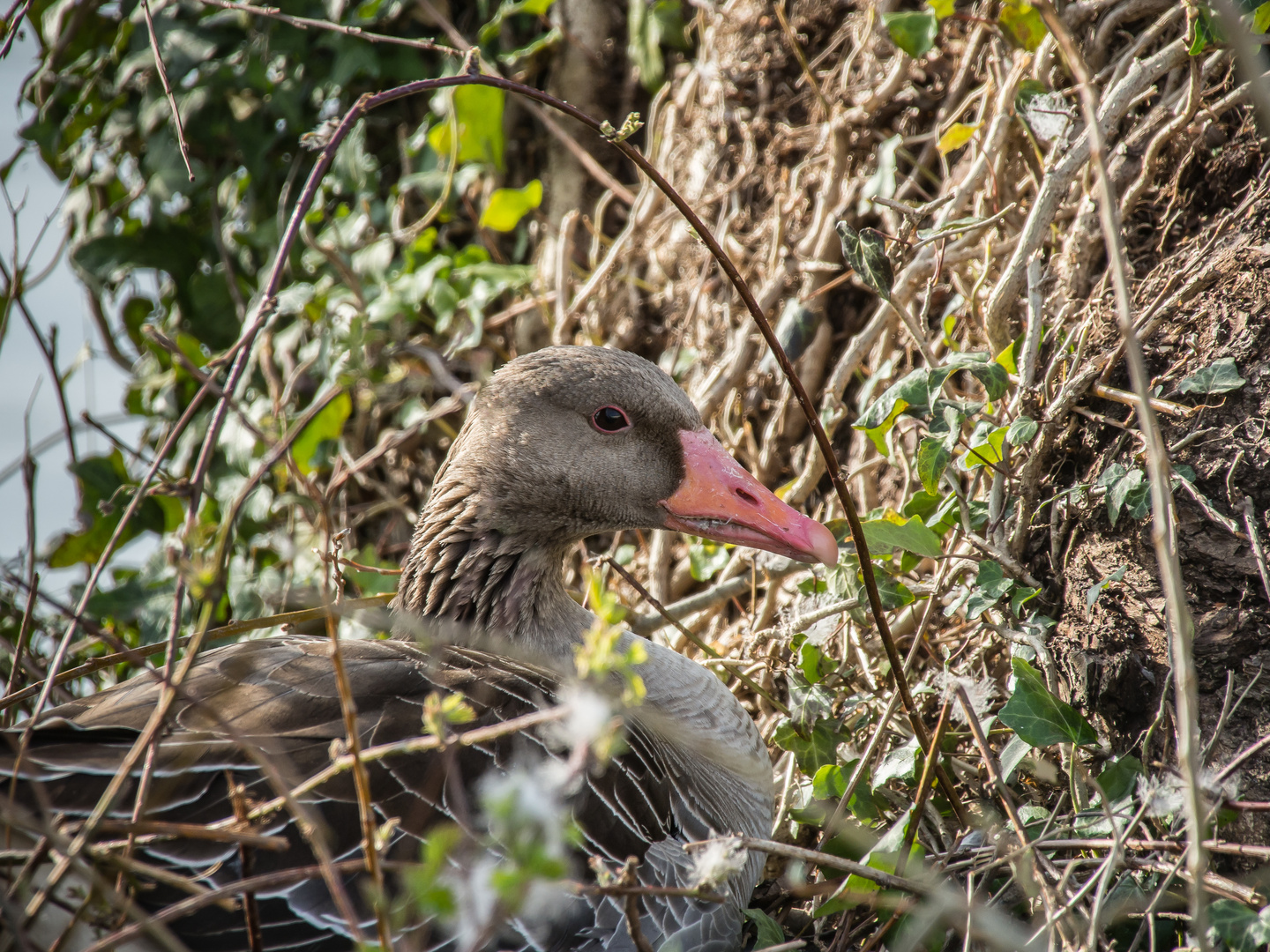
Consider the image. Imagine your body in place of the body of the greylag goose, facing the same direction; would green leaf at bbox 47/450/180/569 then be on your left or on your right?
on your left

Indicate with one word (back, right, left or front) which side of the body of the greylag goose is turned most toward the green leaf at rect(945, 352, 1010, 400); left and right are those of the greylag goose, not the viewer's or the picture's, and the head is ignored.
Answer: front

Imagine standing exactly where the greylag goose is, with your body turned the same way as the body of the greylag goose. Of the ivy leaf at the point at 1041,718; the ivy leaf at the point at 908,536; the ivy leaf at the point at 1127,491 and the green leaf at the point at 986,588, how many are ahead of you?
4

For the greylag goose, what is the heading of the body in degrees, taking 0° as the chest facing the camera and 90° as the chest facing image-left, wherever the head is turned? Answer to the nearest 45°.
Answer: approximately 270°

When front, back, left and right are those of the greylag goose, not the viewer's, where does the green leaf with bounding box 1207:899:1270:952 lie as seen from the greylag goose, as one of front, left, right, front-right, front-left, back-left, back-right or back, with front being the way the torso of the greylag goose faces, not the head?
front-right

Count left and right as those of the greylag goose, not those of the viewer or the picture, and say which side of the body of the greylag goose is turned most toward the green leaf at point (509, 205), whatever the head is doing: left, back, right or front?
left

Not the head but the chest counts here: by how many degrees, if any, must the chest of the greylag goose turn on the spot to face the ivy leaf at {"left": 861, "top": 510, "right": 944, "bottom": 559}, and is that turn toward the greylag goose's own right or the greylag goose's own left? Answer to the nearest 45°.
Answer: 0° — it already faces it

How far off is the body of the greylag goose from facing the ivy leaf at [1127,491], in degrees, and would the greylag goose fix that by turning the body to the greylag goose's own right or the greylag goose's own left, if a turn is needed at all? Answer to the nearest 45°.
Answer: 0° — it already faces it

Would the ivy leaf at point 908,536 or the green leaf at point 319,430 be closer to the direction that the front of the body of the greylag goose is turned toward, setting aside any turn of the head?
the ivy leaf

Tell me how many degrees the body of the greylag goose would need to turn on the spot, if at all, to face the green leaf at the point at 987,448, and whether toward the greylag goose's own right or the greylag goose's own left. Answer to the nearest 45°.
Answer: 0° — it already faces it

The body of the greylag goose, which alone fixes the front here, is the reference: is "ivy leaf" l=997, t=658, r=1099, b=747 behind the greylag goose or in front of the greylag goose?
in front

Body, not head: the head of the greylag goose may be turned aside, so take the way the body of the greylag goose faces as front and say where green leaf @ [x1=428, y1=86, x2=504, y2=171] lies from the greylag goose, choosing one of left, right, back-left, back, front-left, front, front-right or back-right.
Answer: left
